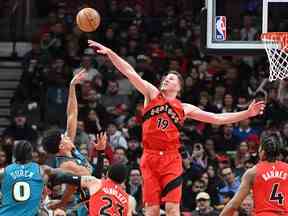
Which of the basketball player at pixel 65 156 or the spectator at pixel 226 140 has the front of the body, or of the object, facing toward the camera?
the spectator

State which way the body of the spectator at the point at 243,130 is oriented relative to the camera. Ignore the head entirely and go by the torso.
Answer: toward the camera

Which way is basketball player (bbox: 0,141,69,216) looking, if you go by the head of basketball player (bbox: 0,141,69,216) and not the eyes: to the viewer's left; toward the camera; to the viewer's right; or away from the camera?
away from the camera

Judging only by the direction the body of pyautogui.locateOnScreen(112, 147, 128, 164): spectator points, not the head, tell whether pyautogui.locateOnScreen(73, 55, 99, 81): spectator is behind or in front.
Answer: behind

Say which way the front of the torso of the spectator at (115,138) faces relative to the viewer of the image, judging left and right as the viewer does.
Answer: facing the viewer and to the left of the viewer

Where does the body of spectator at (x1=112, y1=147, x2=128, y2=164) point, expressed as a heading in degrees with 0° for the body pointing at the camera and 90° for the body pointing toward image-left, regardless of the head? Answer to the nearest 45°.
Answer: approximately 0°

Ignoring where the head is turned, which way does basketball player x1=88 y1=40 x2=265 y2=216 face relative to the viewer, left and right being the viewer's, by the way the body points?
facing the viewer

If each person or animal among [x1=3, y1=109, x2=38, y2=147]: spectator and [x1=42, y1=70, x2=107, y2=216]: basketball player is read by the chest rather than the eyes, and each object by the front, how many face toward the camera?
1

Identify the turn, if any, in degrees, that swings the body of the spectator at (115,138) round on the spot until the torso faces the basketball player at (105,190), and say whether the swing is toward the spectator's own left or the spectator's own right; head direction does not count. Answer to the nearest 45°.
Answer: approximately 45° to the spectator's own left

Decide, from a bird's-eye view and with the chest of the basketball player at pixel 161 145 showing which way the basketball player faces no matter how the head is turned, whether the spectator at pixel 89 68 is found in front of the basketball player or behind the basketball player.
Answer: behind

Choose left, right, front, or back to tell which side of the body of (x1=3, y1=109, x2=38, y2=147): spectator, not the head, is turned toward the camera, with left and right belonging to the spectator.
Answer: front
